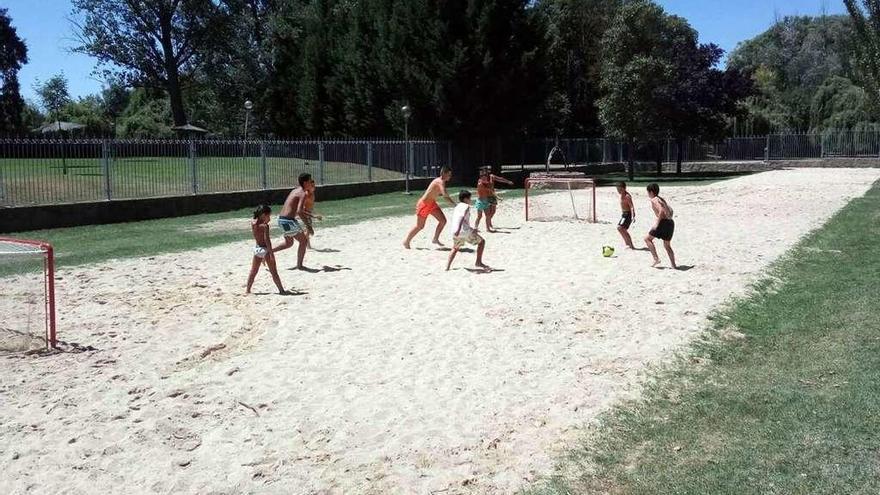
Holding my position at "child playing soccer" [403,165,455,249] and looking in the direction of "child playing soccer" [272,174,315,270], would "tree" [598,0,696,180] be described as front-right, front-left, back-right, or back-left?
back-right

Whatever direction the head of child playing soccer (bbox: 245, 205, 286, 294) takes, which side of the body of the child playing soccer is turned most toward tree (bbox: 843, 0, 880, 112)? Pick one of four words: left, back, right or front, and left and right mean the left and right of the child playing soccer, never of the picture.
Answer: front

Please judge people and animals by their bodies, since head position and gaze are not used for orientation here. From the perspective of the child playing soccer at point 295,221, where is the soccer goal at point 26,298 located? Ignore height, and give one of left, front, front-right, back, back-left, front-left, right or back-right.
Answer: back-right

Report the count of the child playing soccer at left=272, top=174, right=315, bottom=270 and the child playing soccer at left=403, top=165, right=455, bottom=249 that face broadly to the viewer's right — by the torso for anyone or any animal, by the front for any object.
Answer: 2

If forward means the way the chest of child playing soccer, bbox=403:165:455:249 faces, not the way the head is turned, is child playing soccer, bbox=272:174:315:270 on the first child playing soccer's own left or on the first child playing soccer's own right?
on the first child playing soccer's own right

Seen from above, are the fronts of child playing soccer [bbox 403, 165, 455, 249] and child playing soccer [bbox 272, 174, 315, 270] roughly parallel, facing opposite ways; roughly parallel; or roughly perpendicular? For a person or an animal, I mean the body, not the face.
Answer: roughly parallel

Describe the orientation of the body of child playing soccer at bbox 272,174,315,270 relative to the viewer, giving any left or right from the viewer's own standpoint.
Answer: facing to the right of the viewer

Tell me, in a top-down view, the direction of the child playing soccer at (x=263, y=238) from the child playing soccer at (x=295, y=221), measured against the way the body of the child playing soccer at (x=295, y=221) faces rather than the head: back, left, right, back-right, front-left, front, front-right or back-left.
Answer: right

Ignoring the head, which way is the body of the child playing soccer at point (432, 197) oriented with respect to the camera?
to the viewer's right

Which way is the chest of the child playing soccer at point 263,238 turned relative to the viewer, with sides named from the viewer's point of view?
facing away from the viewer and to the right of the viewer

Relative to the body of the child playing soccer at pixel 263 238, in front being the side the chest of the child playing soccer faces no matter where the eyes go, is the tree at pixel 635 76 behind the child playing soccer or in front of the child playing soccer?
in front

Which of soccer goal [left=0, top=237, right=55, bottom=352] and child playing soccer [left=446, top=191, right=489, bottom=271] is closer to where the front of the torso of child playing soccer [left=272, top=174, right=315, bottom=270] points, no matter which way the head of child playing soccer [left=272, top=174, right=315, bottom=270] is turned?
the child playing soccer

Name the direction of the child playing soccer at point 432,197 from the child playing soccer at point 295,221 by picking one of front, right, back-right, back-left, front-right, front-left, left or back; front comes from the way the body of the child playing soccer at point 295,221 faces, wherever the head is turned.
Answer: front-left

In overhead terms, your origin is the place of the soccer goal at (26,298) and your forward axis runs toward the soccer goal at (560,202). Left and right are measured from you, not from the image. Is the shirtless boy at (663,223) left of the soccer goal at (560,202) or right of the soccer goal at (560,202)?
right

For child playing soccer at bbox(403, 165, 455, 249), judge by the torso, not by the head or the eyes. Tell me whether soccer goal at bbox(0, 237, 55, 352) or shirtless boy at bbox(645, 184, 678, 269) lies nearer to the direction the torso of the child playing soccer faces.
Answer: the shirtless boy
